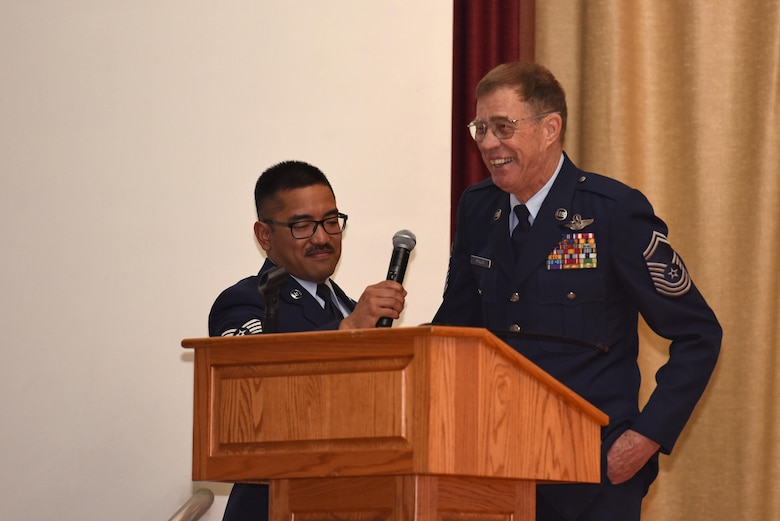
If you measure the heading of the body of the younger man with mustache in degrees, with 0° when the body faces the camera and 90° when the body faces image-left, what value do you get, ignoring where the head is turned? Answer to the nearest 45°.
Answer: approximately 315°
